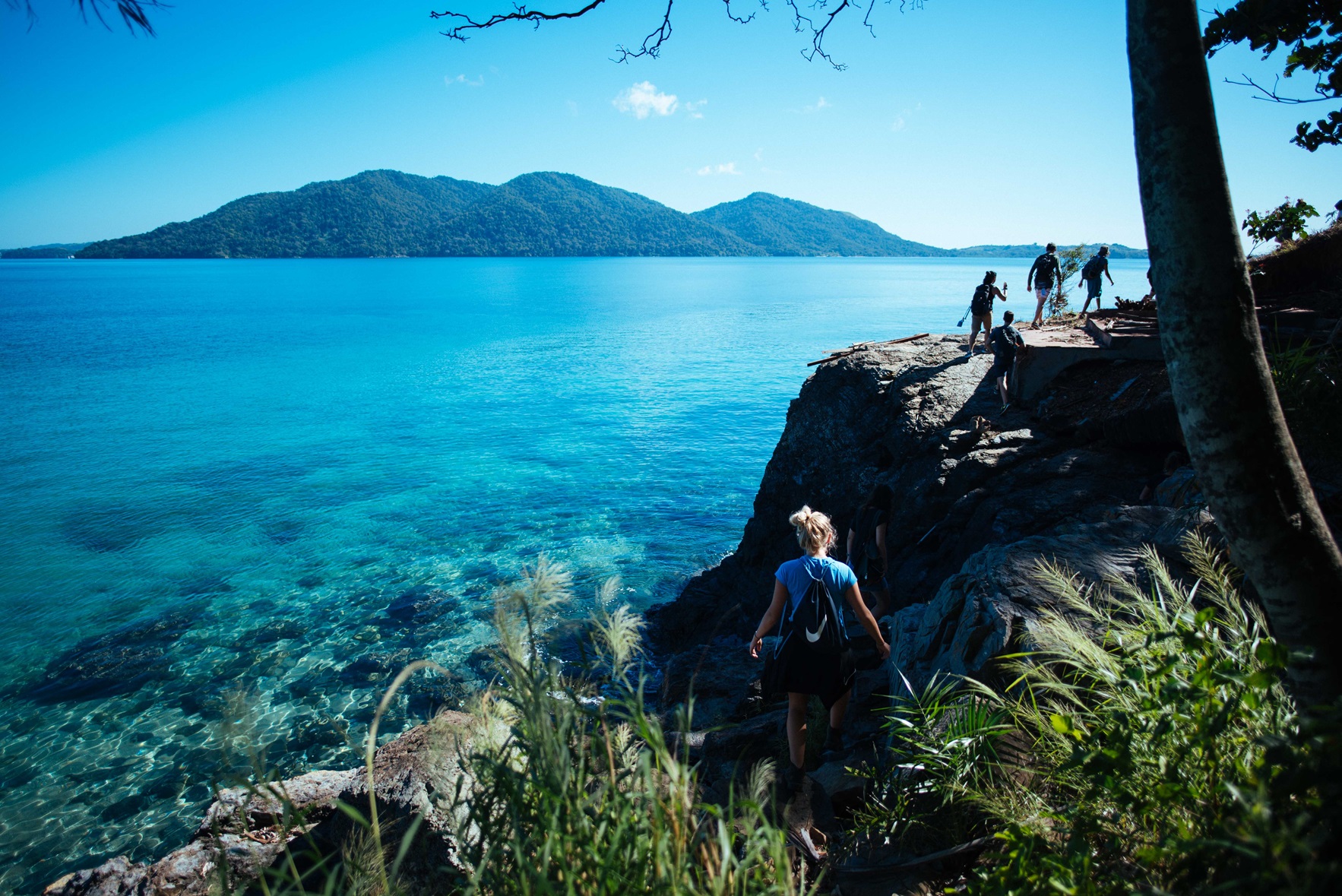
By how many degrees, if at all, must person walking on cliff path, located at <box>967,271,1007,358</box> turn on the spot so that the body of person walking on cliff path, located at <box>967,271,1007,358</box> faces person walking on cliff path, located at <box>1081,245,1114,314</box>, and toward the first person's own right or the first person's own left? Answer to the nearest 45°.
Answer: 0° — they already face them

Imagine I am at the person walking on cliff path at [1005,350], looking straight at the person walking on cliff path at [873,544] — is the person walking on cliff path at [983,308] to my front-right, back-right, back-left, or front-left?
back-right

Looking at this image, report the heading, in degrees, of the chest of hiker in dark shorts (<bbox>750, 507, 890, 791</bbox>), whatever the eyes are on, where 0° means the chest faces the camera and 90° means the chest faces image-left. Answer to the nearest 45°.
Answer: approximately 180°

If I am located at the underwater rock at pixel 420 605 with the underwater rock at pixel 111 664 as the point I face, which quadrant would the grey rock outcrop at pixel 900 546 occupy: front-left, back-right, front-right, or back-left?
back-left

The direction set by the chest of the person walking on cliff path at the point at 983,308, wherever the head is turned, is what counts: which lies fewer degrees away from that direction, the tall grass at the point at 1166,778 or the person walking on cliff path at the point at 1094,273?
the person walking on cliff path

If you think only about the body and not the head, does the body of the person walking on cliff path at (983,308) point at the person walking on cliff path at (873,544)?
no

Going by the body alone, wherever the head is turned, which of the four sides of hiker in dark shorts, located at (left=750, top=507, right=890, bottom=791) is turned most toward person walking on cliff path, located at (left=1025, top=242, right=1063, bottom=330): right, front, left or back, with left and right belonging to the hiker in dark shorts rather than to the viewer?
front

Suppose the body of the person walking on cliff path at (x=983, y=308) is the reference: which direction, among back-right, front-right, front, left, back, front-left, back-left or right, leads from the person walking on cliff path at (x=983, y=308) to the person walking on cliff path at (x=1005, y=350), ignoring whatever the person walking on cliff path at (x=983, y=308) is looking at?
back-right

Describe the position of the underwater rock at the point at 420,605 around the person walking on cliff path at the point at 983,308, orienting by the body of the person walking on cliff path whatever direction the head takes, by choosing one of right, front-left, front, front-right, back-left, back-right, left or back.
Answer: back

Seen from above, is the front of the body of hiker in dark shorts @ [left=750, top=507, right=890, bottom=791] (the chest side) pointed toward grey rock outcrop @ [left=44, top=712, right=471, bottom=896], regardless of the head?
no

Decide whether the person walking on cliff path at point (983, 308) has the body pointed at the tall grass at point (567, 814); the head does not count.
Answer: no

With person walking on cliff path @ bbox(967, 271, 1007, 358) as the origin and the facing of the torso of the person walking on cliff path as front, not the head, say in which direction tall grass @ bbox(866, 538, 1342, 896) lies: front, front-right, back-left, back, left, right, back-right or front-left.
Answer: back-right

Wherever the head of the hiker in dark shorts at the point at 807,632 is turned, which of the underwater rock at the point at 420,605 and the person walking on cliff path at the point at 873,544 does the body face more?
the person walking on cliff path

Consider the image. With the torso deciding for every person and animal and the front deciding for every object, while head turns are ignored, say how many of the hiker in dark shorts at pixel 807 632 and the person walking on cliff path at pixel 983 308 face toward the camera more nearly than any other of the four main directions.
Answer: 0

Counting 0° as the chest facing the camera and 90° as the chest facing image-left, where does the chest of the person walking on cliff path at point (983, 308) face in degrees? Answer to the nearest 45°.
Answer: approximately 225°

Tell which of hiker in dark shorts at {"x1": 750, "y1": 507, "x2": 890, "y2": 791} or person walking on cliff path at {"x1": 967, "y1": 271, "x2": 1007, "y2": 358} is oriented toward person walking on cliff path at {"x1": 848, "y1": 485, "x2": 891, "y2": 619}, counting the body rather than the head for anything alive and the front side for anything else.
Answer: the hiker in dark shorts

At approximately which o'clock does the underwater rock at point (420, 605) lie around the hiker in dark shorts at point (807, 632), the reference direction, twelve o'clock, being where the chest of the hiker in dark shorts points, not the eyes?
The underwater rock is roughly at 10 o'clock from the hiker in dark shorts.
